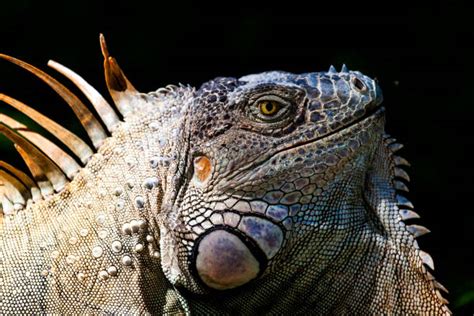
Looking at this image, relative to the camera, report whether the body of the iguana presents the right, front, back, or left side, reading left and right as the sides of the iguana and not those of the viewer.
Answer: right
